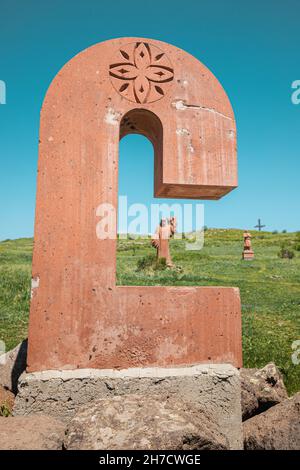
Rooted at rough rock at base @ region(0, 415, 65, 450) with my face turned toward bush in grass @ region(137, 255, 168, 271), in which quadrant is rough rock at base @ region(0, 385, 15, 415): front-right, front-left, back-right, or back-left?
front-left

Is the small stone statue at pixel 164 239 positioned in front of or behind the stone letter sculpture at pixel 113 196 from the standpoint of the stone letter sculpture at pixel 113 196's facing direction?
behind

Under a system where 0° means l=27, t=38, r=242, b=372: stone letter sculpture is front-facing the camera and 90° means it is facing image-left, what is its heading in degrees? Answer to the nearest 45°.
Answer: approximately 0°

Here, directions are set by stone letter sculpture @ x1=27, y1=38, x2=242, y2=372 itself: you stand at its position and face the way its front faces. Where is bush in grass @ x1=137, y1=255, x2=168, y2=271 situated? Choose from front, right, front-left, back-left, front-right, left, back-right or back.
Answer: back
